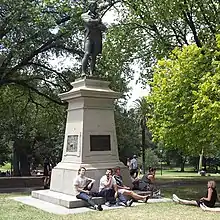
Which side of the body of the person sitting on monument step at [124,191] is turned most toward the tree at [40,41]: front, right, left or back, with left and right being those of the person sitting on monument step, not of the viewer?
back

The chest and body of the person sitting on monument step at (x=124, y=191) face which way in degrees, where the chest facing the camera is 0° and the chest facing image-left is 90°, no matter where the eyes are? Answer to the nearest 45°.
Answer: approximately 315°

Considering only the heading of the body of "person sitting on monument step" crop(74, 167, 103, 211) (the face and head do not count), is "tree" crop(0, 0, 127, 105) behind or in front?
behind

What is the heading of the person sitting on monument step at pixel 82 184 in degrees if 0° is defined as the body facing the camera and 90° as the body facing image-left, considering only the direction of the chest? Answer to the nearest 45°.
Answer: approximately 315°

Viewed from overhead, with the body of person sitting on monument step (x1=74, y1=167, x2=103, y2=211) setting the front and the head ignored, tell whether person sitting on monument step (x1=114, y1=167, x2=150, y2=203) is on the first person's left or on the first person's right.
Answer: on the first person's left
